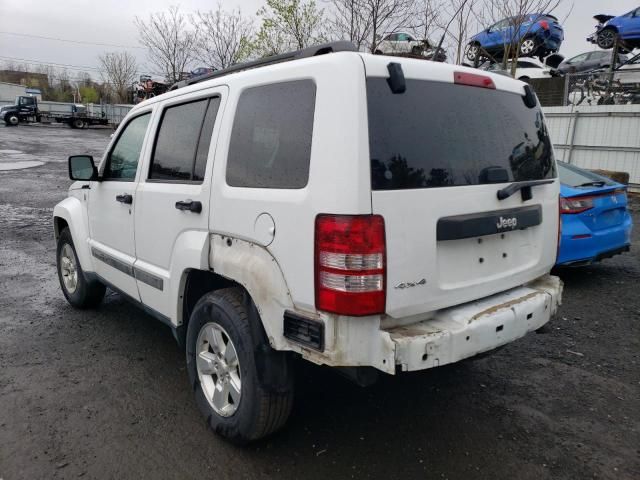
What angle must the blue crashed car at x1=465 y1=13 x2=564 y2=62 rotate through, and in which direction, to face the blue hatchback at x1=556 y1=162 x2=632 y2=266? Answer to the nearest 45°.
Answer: approximately 135° to its left

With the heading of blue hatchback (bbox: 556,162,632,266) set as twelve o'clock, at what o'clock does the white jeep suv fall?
The white jeep suv is roughly at 8 o'clock from the blue hatchback.

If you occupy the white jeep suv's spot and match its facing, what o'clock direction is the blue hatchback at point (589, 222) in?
The blue hatchback is roughly at 3 o'clock from the white jeep suv.

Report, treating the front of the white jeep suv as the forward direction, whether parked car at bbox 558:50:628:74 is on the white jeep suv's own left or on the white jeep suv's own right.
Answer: on the white jeep suv's own right

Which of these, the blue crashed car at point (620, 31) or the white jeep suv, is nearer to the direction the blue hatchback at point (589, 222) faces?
the blue crashed car

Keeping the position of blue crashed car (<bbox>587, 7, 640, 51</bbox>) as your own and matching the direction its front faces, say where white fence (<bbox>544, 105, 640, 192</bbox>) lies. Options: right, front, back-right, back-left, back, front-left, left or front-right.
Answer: left

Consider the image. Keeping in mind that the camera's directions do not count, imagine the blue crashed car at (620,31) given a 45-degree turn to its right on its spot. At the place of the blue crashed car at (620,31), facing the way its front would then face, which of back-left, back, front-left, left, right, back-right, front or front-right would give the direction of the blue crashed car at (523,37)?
left

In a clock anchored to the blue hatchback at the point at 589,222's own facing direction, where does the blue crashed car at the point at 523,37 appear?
The blue crashed car is roughly at 1 o'clock from the blue hatchback.

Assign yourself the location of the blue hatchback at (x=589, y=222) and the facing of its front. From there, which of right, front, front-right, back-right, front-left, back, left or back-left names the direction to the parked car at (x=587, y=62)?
front-right

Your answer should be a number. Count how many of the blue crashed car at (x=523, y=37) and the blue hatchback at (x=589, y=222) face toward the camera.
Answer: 0

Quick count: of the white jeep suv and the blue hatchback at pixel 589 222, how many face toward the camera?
0

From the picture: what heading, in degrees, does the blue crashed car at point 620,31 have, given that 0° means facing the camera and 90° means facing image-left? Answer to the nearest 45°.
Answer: approximately 90°

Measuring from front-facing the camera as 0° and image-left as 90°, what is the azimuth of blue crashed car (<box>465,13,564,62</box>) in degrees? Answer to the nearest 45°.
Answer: approximately 135°
